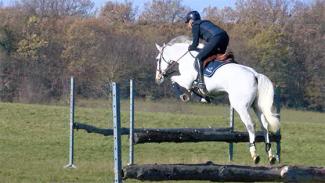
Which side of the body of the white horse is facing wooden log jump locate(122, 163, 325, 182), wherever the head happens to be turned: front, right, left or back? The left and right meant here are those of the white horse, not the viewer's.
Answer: left

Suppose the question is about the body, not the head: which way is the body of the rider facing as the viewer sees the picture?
to the viewer's left

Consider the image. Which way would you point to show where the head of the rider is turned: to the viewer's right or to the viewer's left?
to the viewer's left

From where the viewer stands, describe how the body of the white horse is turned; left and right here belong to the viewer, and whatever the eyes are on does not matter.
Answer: facing to the left of the viewer

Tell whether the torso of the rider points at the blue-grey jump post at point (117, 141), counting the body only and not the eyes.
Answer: no

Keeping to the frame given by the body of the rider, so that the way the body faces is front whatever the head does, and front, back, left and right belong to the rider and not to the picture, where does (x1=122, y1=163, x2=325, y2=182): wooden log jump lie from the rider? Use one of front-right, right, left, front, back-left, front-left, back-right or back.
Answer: left
